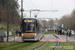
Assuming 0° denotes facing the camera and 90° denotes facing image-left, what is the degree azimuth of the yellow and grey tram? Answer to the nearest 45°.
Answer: approximately 0°
